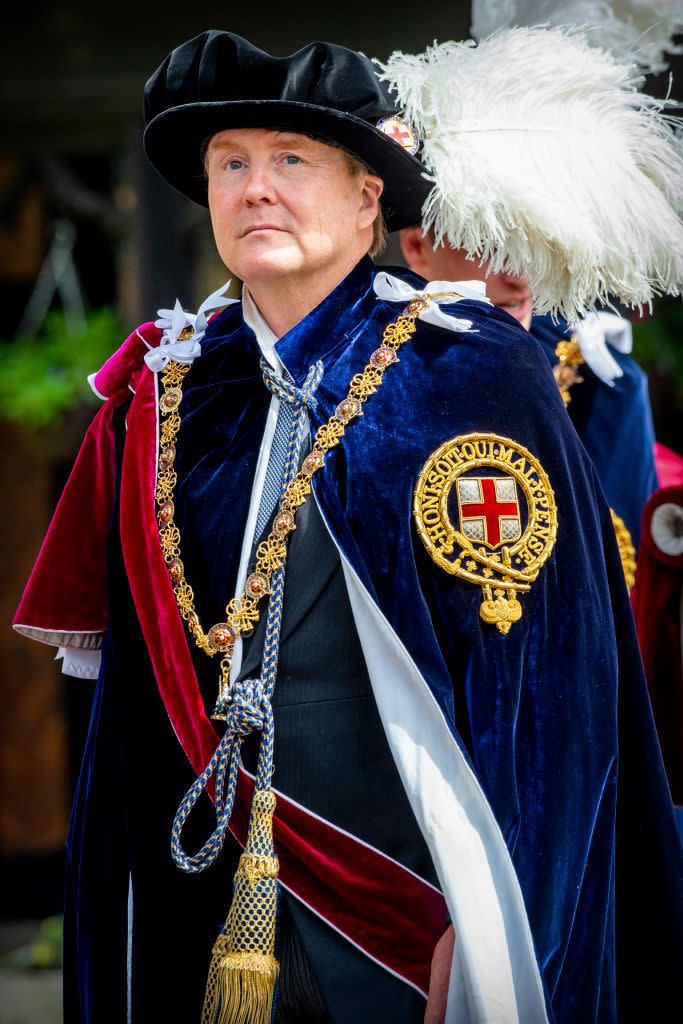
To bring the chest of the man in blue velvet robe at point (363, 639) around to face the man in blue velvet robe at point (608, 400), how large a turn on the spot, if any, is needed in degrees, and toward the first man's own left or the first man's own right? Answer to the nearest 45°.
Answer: approximately 180°

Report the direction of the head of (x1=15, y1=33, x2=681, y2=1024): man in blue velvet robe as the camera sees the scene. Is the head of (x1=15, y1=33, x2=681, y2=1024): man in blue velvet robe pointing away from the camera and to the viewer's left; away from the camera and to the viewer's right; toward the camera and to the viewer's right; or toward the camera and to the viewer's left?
toward the camera and to the viewer's left

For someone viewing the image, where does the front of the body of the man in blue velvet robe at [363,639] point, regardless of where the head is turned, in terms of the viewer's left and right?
facing the viewer and to the left of the viewer
